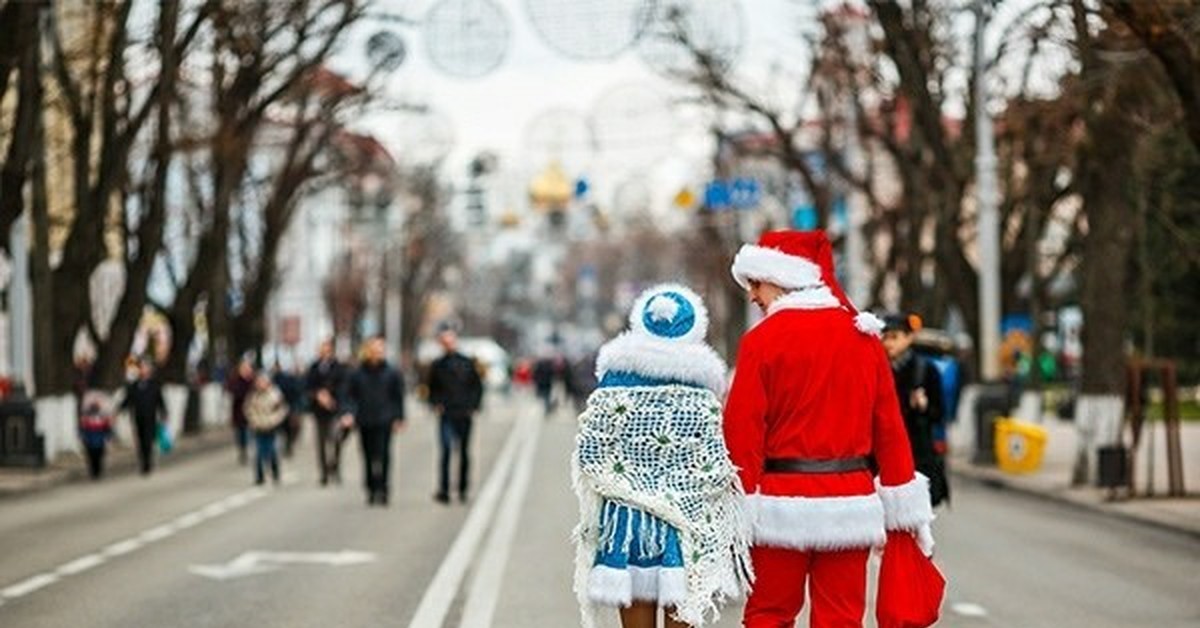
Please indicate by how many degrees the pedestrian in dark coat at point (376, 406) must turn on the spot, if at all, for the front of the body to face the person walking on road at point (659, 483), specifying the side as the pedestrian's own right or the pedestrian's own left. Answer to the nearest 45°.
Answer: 0° — they already face them

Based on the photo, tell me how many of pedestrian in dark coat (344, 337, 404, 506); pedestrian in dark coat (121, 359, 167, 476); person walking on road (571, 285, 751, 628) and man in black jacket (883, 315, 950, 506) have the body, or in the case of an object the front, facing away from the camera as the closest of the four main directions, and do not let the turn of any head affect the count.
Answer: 1

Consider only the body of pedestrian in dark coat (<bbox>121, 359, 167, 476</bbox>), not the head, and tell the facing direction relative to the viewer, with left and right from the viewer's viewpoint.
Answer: facing the viewer

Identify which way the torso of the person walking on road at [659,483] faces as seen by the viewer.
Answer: away from the camera

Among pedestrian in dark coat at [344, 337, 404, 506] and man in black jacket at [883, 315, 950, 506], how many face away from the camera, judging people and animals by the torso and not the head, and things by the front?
0

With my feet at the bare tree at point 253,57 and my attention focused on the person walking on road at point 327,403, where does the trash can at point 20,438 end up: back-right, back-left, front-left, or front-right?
front-right

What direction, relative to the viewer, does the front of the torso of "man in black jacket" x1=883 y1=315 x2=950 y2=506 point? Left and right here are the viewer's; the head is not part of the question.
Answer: facing the viewer and to the left of the viewer

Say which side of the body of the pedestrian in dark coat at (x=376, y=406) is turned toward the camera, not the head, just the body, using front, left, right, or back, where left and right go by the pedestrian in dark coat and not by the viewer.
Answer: front
